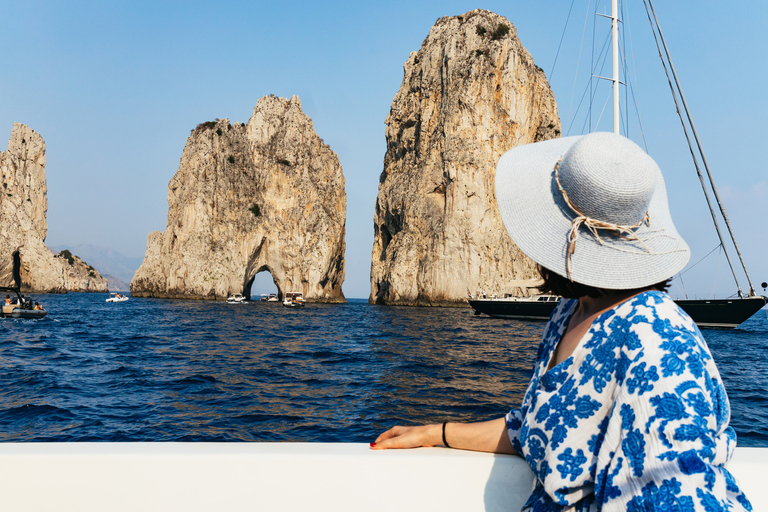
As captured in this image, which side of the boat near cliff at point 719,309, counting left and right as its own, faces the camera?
right

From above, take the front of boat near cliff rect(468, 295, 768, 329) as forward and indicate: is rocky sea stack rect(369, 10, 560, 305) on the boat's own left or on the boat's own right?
on the boat's own left

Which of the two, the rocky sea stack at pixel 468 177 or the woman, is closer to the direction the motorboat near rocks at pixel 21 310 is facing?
the rocky sea stack

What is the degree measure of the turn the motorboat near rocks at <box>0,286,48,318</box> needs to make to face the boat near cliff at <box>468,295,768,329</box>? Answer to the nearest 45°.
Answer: approximately 45° to its right

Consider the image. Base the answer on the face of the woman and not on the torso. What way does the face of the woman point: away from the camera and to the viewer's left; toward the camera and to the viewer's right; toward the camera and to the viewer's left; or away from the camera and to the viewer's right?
away from the camera and to the viewer's left

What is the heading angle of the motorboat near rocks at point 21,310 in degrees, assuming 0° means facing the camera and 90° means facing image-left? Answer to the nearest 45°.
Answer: approximately 270°

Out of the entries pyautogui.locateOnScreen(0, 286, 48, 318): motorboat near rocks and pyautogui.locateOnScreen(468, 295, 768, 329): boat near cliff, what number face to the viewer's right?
2

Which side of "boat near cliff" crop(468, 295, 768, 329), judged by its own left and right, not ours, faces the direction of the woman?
right
